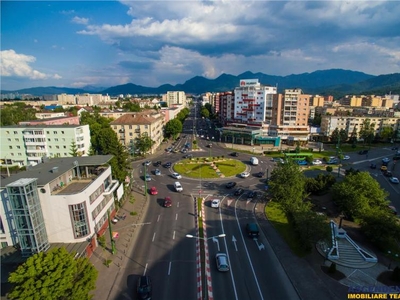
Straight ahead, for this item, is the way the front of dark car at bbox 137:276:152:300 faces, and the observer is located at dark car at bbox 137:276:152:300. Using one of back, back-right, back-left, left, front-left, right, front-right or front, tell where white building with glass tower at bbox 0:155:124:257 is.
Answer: back-right

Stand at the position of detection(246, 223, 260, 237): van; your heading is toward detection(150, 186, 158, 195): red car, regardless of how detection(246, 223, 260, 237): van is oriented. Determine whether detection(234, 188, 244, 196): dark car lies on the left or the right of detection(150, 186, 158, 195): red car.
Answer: right

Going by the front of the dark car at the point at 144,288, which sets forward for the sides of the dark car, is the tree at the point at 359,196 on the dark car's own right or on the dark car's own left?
on the dark car's own left

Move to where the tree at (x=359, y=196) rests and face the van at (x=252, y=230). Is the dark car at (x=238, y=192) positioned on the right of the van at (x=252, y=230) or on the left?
right

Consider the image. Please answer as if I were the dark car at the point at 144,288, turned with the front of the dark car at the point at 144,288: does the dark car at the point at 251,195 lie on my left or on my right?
on my left

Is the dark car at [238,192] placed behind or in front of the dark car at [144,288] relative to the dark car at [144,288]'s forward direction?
behind

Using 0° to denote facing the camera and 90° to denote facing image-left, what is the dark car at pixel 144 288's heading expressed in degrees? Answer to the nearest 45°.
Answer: approximately 0°

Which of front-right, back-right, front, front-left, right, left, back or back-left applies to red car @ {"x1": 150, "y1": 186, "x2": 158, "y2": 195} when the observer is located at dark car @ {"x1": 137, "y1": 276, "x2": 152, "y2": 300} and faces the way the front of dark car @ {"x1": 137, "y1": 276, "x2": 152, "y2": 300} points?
back
